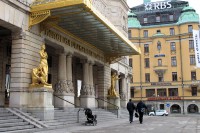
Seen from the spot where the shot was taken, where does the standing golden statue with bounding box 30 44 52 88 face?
facing the viewer and to the right of the viewer

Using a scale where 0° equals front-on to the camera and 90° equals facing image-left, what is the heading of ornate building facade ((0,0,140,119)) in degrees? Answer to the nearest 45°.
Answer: approximately 315°
